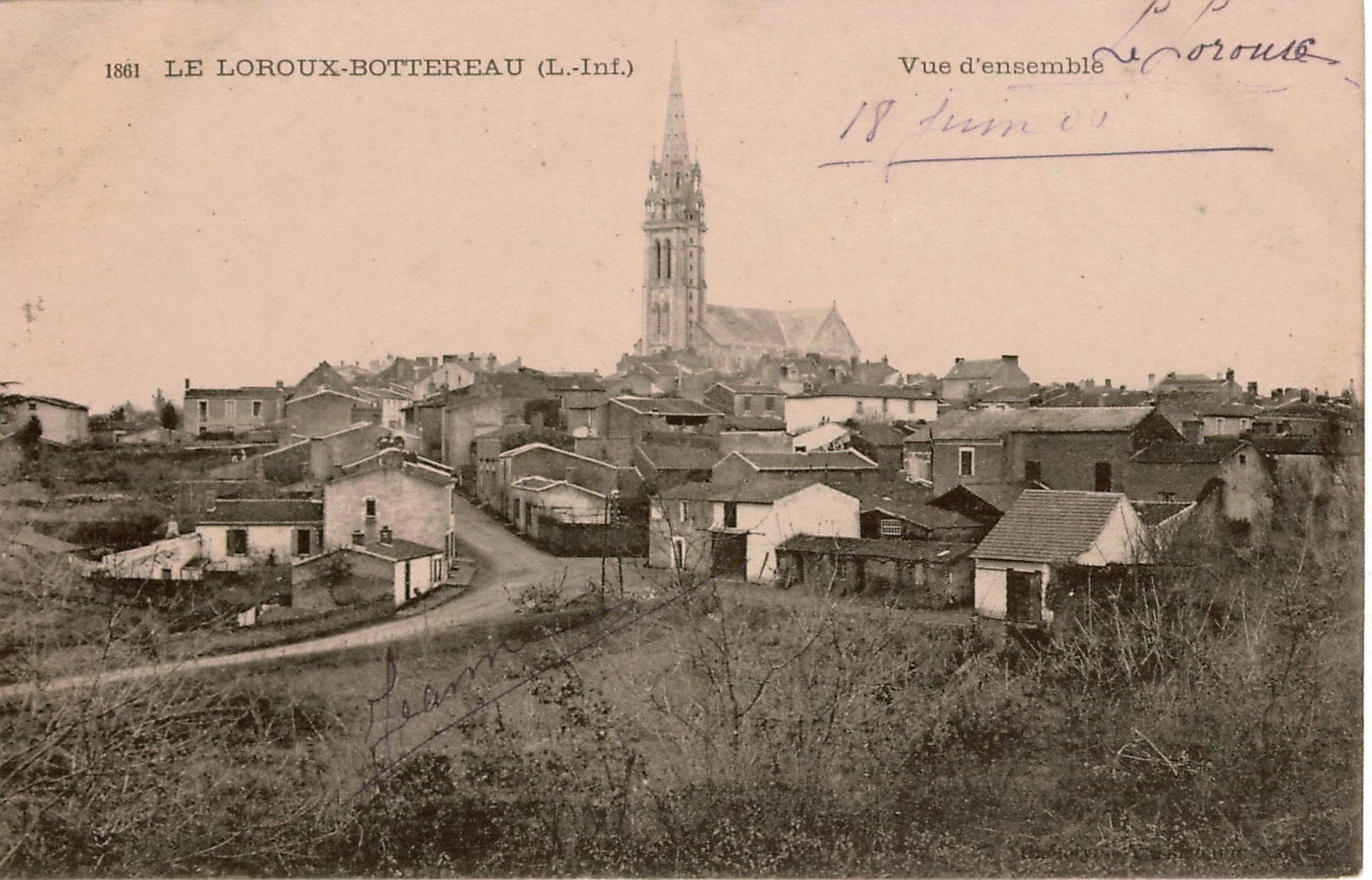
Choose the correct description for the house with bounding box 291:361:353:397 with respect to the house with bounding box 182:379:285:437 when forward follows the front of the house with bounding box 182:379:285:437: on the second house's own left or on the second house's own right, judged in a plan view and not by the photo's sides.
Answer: on the second house's own left

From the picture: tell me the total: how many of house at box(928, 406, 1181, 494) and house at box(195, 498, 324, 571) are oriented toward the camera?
2

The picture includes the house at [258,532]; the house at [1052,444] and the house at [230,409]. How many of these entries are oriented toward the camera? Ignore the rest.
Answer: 3

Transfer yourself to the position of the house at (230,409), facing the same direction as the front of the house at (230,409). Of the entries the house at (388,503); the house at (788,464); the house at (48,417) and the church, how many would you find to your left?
3

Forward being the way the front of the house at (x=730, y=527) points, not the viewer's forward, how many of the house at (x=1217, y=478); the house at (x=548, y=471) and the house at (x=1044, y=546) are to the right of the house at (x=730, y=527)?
1

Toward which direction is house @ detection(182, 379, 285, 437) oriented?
toward the camera

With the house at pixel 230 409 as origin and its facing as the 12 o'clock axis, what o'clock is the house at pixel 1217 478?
the house at pixel 1217 478 is roughly at 10 o'clock from the house at pixel 230 409.

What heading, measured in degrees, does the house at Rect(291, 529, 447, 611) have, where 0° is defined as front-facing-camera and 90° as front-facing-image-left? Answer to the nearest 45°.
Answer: approximately 315°

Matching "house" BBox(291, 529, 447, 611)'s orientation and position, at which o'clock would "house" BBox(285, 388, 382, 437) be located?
"house" BBox(285, 388, 382, 437) is roughly at 7 o'clock from "house" BBox(291, 529, 447, 611).

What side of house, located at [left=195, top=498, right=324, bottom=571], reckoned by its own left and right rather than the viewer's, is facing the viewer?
front

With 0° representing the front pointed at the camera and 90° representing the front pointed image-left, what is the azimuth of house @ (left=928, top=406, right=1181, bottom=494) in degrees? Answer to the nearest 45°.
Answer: approximately 0°
